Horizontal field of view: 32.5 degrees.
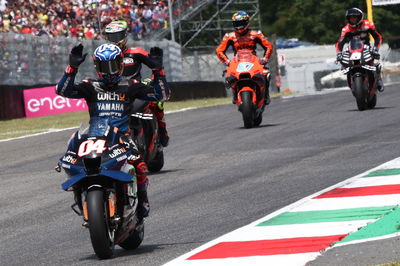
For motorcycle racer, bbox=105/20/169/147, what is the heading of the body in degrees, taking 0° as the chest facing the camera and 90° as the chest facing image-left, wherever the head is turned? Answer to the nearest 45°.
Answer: approximately 45°

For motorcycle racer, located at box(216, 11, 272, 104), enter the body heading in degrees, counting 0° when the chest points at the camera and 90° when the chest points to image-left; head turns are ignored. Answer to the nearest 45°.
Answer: approximately 0°

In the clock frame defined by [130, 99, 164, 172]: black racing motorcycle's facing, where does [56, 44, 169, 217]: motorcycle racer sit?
The motorcycle racer is roughly at 12 o'clock from the black racing motorcycle.

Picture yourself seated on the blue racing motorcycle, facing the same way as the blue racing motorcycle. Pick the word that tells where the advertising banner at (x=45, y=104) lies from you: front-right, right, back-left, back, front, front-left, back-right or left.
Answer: back

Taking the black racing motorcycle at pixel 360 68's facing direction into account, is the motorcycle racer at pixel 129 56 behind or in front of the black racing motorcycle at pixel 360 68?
in front

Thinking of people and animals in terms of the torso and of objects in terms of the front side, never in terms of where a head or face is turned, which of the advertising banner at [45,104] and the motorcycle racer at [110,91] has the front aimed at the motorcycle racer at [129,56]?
the advertising banner

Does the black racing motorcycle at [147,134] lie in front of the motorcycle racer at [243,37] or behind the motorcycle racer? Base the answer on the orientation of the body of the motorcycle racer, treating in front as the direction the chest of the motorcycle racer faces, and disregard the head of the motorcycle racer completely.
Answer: in front

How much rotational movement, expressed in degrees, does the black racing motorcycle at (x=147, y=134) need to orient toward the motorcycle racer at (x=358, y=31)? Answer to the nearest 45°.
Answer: approximately 135° to its left

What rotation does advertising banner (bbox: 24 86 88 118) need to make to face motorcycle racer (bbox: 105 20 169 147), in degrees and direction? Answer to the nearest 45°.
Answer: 0° — it already faces them
